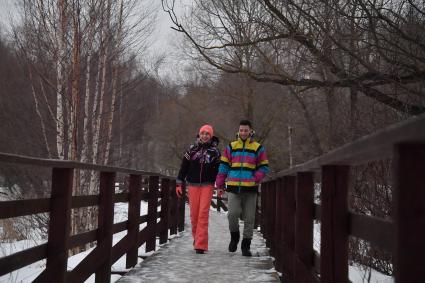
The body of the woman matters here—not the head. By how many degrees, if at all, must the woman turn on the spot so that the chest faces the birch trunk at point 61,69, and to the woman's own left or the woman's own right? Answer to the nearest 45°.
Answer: approximately 135° to the woman's own right

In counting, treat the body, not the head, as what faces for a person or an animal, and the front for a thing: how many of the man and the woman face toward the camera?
2

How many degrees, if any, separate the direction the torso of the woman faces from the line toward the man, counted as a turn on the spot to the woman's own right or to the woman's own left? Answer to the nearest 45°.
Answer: approximately 45° to the woman's own left

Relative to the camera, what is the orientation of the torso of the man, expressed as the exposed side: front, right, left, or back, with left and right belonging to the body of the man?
front

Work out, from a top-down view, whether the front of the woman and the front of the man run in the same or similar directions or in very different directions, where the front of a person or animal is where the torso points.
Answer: same or similar directions

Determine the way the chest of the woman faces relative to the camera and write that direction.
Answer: toward the camera
